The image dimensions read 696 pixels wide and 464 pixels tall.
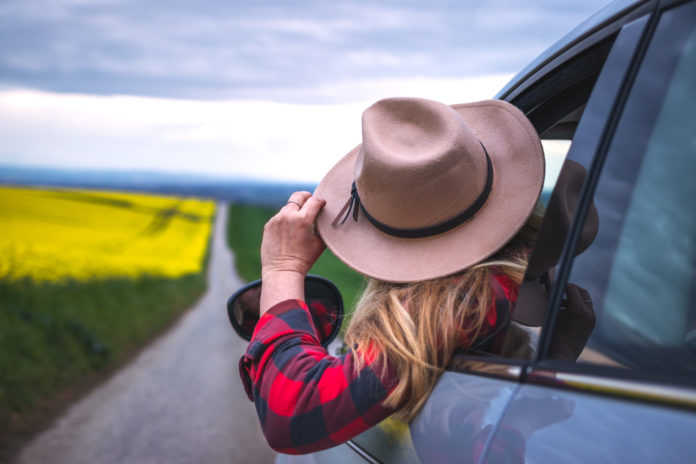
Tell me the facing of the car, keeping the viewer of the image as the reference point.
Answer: facing away from the viewer and to the left of the viewer

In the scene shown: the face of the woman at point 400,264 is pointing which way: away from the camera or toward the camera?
away from the camera
